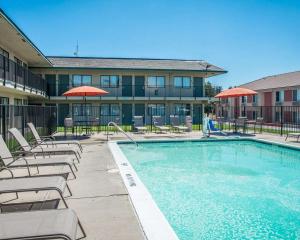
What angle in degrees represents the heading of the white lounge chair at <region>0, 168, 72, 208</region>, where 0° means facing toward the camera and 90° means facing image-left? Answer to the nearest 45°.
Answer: approximately 270°

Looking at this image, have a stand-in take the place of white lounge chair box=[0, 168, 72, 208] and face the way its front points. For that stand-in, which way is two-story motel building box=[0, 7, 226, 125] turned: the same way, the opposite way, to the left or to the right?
to the right

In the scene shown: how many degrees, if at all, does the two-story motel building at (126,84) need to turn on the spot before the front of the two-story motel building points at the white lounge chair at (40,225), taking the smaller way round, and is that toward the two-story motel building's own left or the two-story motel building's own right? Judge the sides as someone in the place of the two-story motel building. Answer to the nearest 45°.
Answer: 0° — it already faces it

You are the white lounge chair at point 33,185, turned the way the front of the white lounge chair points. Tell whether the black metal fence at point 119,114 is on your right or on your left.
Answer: on your left

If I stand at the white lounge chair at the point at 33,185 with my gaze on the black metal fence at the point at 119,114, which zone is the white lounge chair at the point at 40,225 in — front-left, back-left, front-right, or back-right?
back-right

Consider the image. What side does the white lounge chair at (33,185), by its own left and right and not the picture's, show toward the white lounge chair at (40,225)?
right

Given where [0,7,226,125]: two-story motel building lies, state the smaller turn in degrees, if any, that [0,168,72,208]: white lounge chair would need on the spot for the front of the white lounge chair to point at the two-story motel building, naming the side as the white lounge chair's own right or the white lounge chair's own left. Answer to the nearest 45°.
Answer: approximately 90° to the white lounge chair's own left

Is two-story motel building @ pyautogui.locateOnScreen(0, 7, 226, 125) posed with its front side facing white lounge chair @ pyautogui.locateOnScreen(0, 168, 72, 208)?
yes

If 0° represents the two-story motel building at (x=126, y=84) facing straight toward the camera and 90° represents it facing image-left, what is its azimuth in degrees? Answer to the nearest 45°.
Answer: approximately 0°
